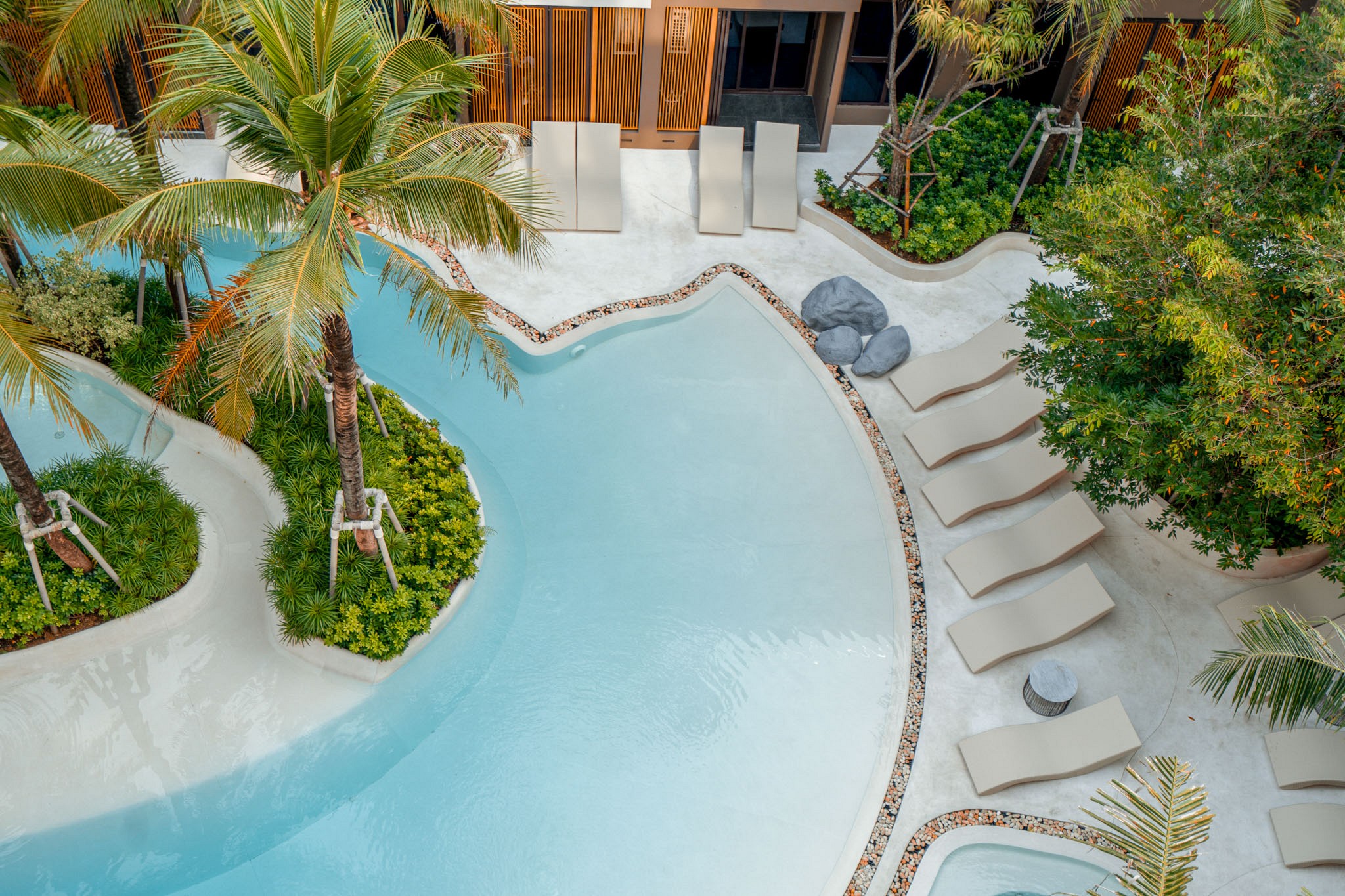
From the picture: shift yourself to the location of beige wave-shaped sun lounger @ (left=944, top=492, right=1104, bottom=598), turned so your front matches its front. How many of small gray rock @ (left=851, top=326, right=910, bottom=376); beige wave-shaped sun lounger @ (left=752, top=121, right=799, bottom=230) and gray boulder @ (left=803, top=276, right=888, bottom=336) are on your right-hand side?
3

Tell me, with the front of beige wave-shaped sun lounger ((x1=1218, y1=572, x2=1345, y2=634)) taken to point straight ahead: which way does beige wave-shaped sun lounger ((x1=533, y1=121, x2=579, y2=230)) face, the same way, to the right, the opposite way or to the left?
to the left

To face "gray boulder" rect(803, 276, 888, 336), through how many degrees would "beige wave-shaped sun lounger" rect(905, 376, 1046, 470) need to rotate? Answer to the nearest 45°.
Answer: approximately 90° to its right

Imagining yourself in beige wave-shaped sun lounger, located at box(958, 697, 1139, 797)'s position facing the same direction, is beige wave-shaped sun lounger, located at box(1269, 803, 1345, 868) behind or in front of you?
behind

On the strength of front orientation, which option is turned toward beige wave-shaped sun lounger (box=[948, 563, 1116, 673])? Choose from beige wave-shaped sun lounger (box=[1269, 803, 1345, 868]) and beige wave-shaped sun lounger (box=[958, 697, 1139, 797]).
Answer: beige wave-shaped sun lounger (box=[1269, 803, 1345, 868])

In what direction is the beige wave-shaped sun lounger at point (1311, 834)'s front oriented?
to the viewer's left

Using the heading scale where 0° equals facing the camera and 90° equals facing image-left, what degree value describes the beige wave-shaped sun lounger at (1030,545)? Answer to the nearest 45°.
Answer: approximately 45°

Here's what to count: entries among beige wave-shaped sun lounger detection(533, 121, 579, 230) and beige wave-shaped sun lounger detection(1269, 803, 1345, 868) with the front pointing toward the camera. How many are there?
1

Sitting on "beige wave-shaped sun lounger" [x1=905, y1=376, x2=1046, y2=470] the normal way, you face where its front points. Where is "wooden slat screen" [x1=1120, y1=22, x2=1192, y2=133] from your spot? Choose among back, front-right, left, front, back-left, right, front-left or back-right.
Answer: back-right

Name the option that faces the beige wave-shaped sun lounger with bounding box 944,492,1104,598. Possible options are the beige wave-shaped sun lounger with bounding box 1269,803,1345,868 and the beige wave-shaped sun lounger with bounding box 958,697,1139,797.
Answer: the beige wave-shaped sun lounger with bounding box 1269,803,1345,868

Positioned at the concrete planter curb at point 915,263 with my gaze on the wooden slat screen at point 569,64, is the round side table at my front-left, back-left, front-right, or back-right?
back-left

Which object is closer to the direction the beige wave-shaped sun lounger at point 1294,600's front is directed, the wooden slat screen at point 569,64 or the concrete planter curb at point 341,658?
the concrete planter curb
